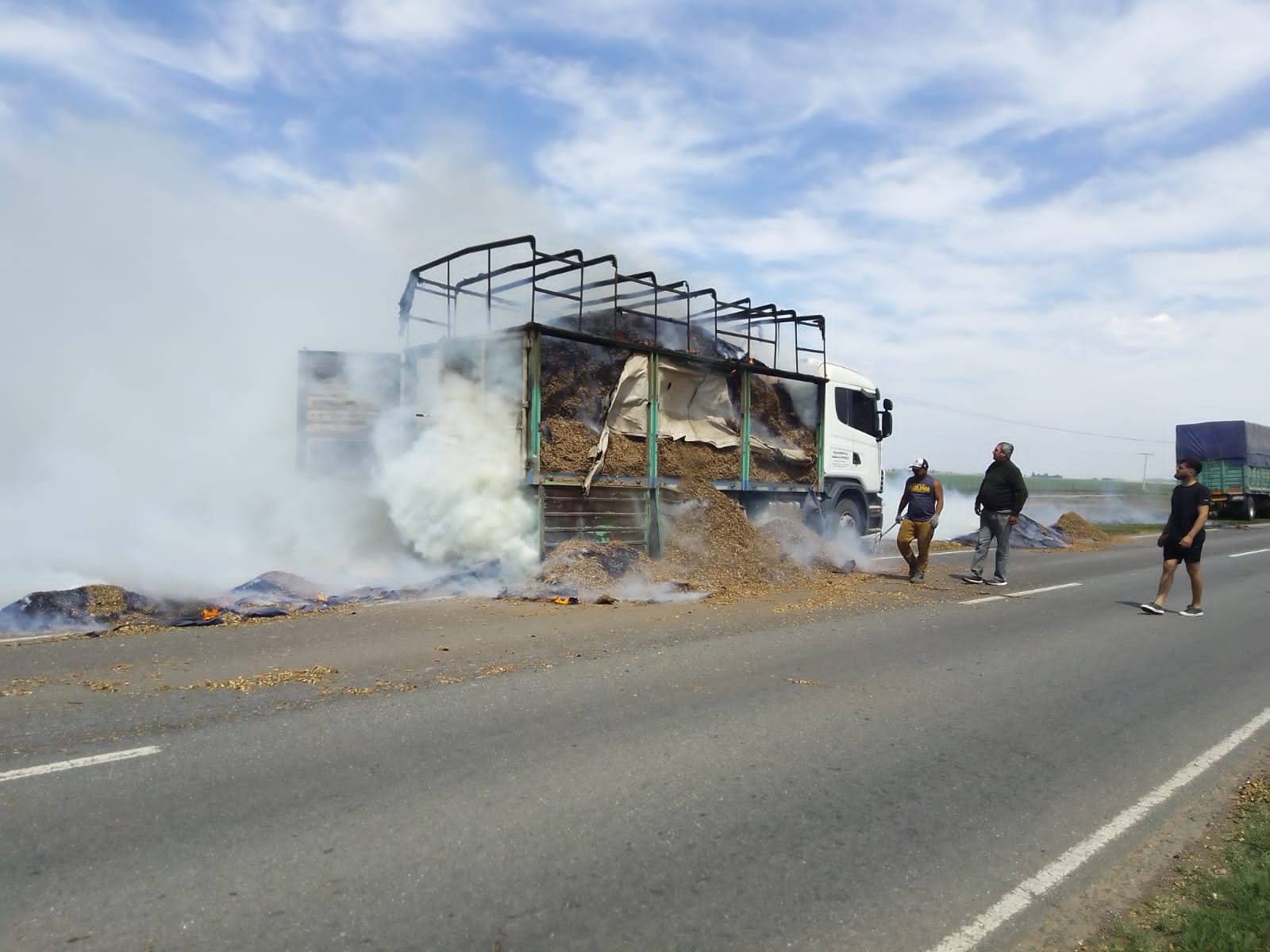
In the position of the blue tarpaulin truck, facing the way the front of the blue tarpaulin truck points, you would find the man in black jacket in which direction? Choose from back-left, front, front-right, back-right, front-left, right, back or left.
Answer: back-right

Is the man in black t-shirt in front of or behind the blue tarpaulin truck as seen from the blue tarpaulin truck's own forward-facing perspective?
behind

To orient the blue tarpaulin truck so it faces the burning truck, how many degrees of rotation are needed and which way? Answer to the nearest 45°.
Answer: approximately 135° to its right

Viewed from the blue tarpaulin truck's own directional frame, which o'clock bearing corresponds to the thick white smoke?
The thick white smoke is roughly at 5 o'clock from the blue tarpaulin truck.

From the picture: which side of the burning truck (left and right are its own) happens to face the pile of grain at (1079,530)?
front

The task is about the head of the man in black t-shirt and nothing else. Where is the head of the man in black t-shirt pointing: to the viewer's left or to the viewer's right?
to the viewer's left

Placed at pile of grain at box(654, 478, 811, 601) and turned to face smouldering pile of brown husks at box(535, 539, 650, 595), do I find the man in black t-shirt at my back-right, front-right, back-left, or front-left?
back-left

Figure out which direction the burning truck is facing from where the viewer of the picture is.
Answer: facing away from the viewer and to the right of the viewer

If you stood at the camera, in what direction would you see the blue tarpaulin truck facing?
facing away from the viewer and to the right of the viewer

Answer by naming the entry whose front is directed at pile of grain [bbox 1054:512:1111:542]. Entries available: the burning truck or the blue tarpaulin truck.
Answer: the burning truck

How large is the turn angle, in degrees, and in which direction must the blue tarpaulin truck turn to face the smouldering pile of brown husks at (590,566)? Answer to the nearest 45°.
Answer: approximately 135° to its right

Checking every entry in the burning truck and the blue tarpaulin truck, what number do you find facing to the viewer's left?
0

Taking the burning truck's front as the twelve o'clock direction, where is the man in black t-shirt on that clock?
The man in black t-shirt is roughly at 2 o'clock from the burning truck.
